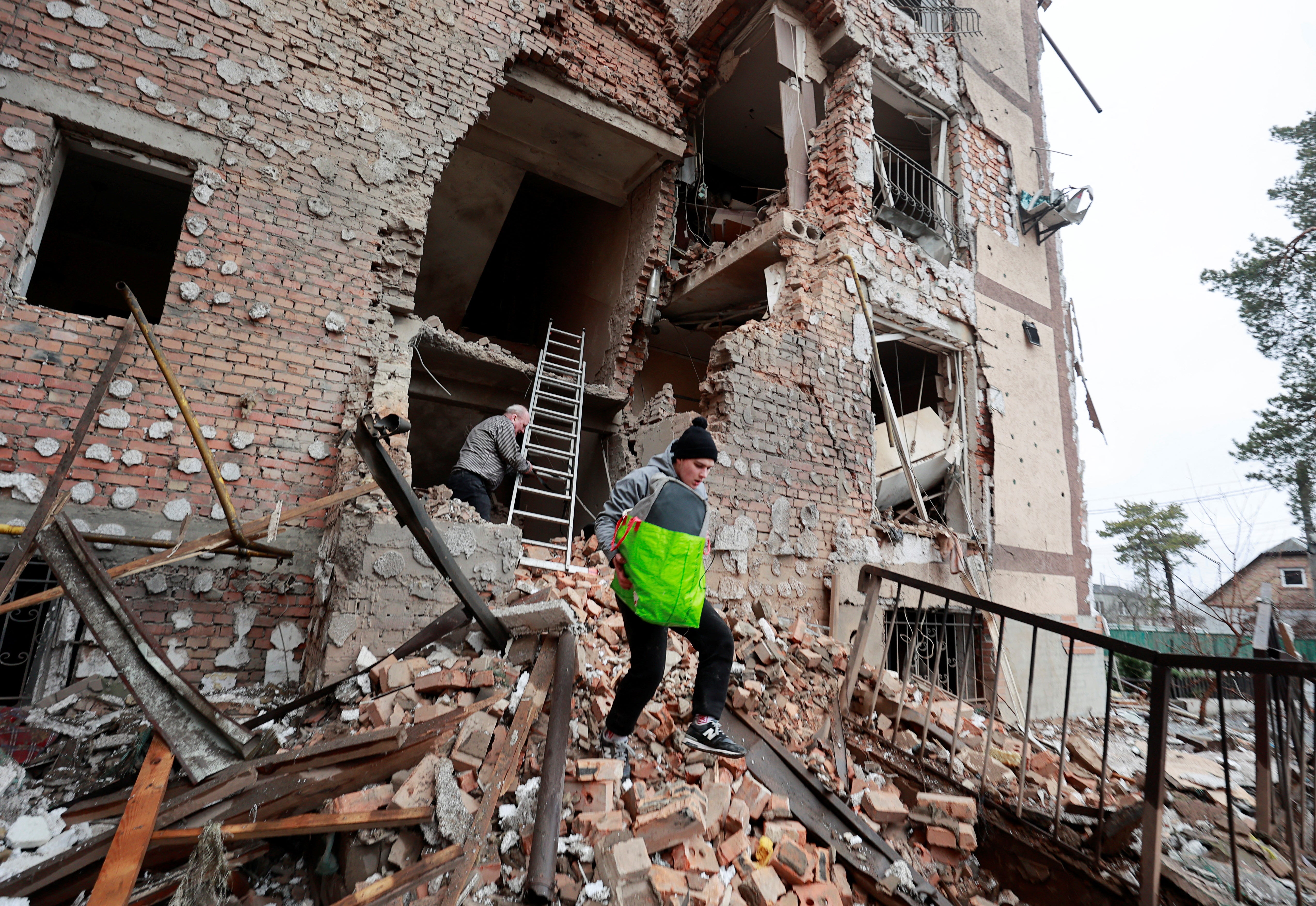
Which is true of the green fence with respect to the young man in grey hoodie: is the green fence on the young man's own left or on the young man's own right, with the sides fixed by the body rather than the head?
on the young man's own left

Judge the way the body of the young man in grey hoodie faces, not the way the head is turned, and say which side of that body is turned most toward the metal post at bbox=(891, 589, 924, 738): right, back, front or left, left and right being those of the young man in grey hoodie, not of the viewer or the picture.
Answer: left

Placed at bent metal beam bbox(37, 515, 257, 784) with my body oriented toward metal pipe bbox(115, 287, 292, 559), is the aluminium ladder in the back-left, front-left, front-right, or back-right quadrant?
front-right

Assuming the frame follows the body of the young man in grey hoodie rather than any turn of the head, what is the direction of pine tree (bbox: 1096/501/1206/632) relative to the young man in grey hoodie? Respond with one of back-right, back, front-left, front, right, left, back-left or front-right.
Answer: left

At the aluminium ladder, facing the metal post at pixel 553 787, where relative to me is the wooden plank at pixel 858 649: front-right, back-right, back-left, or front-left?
front-left

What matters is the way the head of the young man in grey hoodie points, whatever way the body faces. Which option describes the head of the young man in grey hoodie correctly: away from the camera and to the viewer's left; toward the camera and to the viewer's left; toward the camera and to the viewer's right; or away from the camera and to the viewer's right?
toward the camera and to the viewer's right

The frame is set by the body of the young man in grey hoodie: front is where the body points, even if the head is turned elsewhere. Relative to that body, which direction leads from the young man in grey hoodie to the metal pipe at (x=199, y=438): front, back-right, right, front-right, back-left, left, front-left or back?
back-right

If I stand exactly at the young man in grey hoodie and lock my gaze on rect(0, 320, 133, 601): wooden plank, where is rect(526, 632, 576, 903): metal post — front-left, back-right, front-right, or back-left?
front-left

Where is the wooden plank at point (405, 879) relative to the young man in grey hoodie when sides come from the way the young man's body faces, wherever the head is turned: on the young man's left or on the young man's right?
on the young man's right

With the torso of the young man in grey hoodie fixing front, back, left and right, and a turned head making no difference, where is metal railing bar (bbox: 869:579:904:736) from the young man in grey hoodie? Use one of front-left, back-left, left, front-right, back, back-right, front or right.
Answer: left

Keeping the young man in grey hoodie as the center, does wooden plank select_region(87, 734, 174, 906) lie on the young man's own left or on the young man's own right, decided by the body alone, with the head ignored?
on the young man's own right

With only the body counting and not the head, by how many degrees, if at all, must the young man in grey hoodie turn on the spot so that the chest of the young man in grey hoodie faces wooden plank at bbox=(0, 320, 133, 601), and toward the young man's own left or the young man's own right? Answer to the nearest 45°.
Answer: approximately 135° to the young man's own right

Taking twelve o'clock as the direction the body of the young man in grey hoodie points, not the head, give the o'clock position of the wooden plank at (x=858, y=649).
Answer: The wooden plank is roughly at 9 o'clock from the young man in grey hoodie.

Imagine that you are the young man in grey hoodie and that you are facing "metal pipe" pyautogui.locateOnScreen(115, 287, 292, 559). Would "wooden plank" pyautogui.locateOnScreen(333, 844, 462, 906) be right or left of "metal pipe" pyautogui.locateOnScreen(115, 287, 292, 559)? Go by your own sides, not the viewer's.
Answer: left
